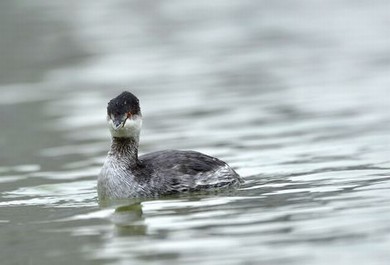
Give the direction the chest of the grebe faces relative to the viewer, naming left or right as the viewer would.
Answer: facing the viewer and to the left of the viewer
